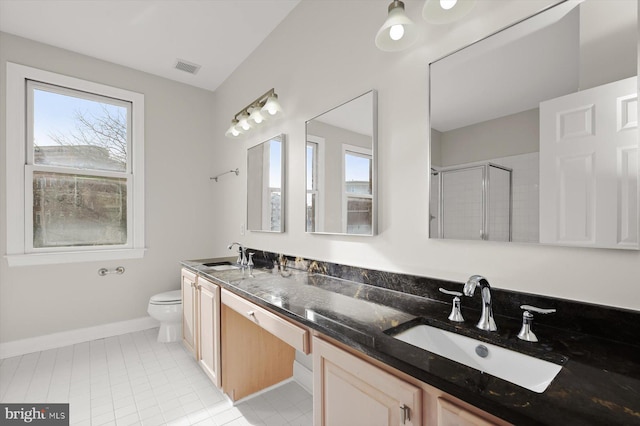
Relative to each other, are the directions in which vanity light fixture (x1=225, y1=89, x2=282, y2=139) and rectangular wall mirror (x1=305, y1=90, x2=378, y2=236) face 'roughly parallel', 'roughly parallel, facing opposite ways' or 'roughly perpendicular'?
roughly parallel

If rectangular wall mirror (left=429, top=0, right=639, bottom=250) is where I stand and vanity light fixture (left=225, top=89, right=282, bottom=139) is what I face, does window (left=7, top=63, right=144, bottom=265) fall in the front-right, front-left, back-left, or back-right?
front-left

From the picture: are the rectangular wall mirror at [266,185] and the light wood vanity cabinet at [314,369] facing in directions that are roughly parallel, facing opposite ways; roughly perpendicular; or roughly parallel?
roughly parallel

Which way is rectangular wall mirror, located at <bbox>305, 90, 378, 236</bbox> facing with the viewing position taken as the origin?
facing the viewer and to the left of the viewer

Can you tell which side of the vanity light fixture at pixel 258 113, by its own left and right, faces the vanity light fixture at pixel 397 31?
left

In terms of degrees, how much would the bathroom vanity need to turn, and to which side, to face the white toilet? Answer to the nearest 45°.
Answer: approximately 90° to its right

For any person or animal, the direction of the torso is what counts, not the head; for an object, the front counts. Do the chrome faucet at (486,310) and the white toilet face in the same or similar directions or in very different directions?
same or similar directions

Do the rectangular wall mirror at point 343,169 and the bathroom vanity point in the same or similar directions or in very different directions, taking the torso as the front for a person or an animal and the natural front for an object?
same or similar directions

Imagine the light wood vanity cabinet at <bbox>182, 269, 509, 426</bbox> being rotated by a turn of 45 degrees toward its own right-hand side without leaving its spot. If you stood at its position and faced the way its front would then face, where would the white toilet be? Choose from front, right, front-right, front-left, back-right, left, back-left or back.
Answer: front-right

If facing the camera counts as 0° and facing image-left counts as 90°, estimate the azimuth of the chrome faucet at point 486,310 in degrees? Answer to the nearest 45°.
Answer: approximately 45°

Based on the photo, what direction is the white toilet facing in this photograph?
to the viewer's left
